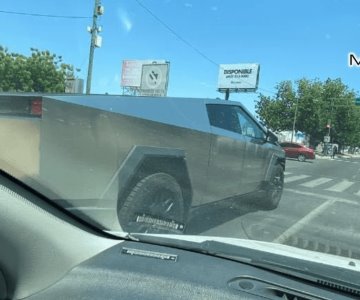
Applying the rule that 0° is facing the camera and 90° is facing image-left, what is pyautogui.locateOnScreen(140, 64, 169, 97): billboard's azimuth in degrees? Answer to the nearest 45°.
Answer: approximately 0°

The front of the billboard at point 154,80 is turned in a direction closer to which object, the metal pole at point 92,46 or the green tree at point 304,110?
the metal pole

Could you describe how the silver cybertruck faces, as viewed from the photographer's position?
facing away from the viewer and to the right of the viewer

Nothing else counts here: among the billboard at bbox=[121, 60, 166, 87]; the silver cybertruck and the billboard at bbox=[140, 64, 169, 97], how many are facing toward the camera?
2

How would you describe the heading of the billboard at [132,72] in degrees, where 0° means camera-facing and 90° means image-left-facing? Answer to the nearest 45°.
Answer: approximately 0°
